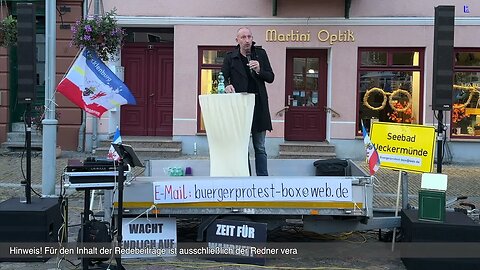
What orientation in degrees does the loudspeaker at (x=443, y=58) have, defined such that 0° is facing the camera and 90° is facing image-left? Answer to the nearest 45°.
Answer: approximately 0°

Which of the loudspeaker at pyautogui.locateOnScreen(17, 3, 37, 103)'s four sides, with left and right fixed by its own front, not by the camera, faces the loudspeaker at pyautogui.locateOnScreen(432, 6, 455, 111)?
left

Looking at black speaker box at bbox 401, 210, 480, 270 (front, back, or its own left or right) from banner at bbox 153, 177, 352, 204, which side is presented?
right

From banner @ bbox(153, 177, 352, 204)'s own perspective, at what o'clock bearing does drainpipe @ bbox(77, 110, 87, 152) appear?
The drainpipe is roughly at 5 o'clock from the banner.

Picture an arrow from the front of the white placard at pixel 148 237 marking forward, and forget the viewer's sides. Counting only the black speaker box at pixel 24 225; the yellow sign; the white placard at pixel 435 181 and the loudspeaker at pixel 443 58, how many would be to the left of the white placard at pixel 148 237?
3

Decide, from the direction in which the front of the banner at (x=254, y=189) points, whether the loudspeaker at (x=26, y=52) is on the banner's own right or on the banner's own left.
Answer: on the banner's own right

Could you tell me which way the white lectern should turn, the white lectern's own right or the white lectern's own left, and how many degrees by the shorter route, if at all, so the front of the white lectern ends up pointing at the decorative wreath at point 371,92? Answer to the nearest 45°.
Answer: approximately 135° to the white lectern's own left

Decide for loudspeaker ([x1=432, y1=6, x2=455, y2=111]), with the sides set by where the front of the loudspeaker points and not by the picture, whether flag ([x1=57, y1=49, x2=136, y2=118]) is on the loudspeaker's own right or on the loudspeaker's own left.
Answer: on the loudspeaker's own right
